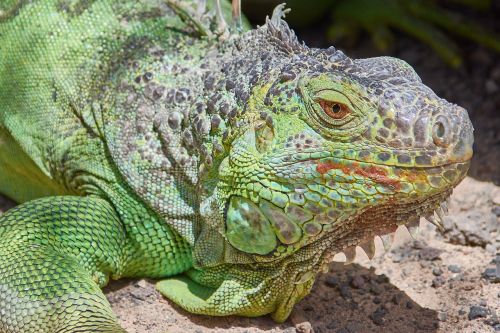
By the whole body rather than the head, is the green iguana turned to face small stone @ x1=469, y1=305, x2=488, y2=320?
yes

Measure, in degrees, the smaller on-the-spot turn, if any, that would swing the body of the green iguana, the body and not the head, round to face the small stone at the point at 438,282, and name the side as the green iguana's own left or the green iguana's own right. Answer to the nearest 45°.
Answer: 0° — it already faces it

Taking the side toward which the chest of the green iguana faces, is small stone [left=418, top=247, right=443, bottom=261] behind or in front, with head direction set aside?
in front

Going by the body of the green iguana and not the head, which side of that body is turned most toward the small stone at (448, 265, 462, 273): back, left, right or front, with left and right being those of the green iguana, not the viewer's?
front

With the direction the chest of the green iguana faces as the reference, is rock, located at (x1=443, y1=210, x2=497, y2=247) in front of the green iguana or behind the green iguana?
in front

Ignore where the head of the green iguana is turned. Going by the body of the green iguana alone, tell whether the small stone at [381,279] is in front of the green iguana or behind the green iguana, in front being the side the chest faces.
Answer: in front

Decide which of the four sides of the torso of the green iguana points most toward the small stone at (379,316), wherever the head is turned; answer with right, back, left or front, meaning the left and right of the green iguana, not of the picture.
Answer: front

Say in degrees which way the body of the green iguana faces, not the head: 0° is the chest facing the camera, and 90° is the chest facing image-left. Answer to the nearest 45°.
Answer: approximately 270°
